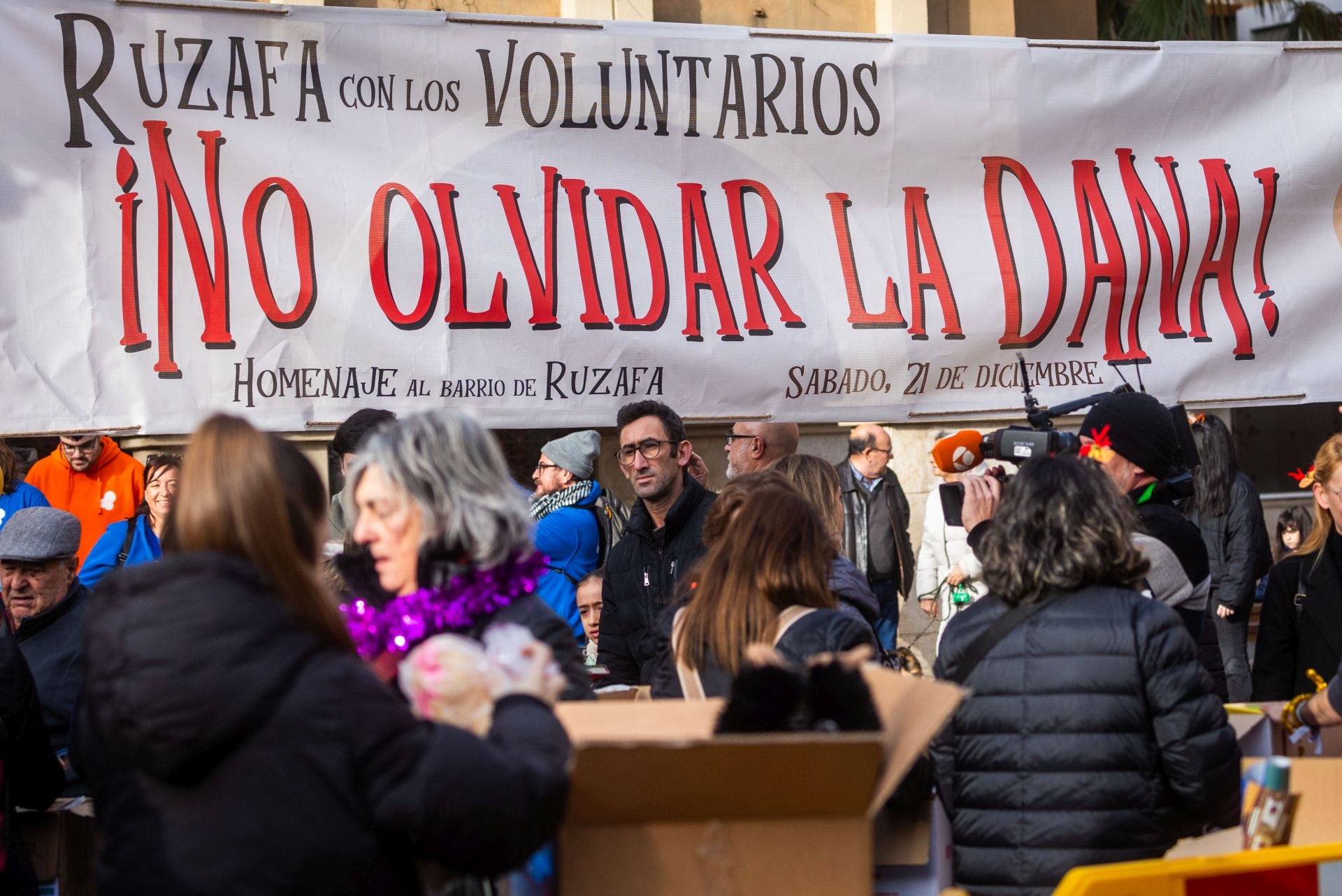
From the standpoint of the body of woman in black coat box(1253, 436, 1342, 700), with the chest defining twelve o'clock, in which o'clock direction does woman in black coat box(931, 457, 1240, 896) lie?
woman in black coat box(931, 457, 1240, 896) is roughly at 2 o'clock from woman in black coat box(1253, 436, 1342, 700).

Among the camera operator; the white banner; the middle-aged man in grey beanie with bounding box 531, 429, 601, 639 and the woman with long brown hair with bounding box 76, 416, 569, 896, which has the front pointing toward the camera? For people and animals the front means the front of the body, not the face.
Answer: the white banner

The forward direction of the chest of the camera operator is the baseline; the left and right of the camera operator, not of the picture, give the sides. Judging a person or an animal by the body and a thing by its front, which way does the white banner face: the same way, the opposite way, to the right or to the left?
to the left

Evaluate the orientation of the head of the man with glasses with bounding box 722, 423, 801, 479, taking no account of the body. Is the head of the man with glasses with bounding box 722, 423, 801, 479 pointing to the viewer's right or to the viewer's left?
to the viewer's left

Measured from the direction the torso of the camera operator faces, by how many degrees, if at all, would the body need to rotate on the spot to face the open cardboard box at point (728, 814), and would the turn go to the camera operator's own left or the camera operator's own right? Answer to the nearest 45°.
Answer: approximately 90° to the camera operator's own left

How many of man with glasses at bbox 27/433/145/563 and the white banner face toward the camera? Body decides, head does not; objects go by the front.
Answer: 2

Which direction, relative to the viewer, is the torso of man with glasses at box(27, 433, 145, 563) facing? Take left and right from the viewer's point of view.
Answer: facing the viewer

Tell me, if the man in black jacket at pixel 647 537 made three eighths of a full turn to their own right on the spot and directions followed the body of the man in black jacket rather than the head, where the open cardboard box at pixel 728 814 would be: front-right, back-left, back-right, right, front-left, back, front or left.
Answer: back

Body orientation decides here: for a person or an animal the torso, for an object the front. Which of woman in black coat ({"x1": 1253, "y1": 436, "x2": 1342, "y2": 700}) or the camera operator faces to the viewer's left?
the camera operator

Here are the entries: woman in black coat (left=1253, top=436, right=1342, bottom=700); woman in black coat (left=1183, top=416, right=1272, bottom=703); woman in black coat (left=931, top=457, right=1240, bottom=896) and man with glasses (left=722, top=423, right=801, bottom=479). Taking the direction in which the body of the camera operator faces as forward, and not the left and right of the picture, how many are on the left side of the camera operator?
1

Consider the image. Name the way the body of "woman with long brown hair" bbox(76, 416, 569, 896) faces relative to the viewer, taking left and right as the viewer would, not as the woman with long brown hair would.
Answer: facing away from the viewer and to the right of the viewer

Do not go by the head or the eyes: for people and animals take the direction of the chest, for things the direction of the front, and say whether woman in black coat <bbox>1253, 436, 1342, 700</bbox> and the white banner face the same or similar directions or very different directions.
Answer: same or similar directions

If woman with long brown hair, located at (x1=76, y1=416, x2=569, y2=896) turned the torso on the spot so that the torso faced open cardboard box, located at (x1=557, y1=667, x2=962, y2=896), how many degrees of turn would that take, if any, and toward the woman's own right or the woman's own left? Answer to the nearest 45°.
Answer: approximately 45° to the woman's own right

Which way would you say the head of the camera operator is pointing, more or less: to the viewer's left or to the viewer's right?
to the viewer's left
